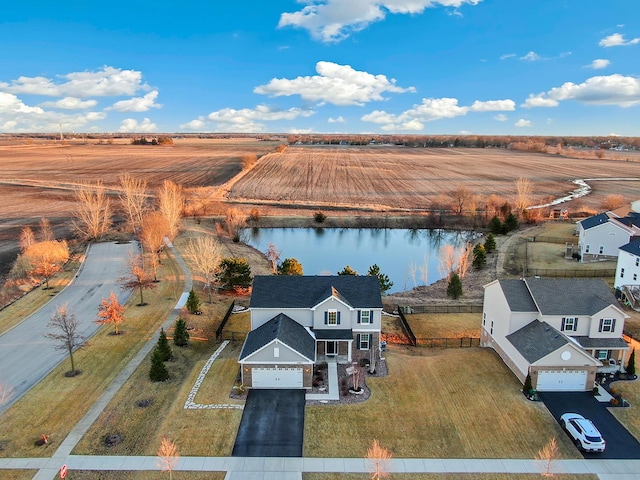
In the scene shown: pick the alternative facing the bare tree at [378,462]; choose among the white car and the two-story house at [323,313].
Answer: the two-story house

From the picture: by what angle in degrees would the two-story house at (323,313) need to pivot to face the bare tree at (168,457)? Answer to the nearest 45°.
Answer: approximately 45° to its right

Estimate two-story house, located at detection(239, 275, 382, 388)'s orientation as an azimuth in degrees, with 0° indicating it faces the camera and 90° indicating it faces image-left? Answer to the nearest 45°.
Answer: approximately 0°

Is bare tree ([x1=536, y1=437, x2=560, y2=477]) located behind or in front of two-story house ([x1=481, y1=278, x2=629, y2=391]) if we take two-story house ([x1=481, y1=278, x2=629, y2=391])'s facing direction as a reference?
in front

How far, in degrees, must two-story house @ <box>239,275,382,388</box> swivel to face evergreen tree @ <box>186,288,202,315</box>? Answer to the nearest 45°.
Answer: approximately 135° to its right

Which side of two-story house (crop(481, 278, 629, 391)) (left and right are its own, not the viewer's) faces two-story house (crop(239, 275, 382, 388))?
right
